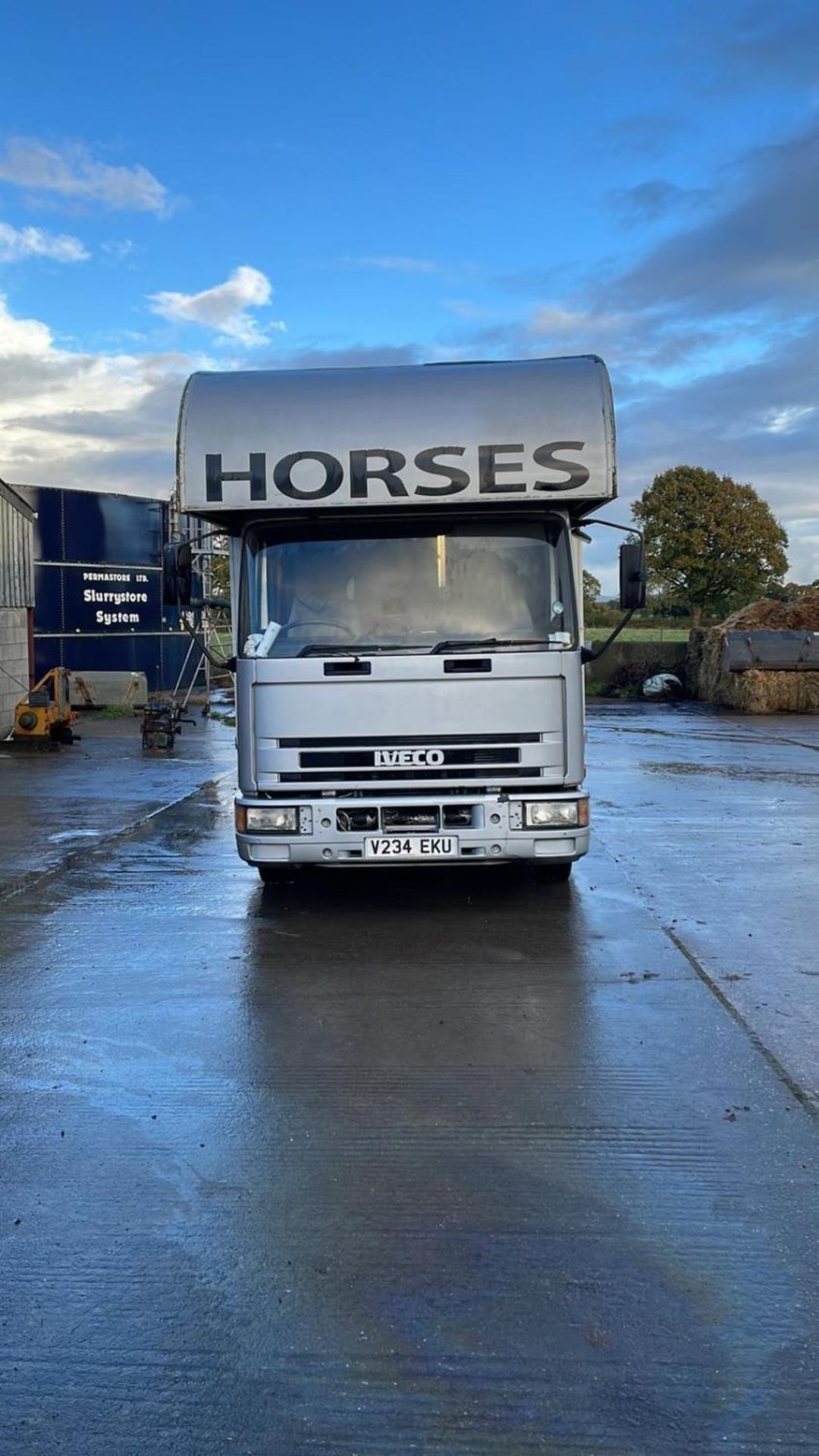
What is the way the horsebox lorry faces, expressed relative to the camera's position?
facing the viewer

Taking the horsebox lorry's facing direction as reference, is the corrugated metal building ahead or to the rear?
to the rear
